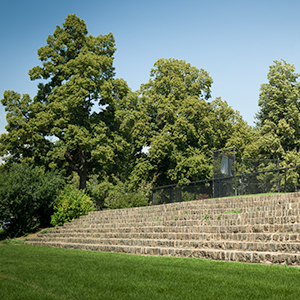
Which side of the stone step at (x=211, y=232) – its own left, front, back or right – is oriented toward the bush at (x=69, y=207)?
right

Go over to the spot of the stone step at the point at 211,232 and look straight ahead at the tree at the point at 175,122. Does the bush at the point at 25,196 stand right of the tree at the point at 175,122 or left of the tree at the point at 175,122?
left

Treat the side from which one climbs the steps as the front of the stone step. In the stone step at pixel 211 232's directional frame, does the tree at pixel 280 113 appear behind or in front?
behind

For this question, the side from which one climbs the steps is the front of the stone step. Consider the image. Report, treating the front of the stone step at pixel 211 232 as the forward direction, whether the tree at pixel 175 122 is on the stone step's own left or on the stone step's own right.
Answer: on the stone step's own right

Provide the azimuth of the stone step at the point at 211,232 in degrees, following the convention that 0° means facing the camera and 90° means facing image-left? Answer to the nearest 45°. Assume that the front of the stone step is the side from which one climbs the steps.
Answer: approximately 45°

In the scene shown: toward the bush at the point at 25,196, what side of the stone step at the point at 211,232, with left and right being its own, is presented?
right
